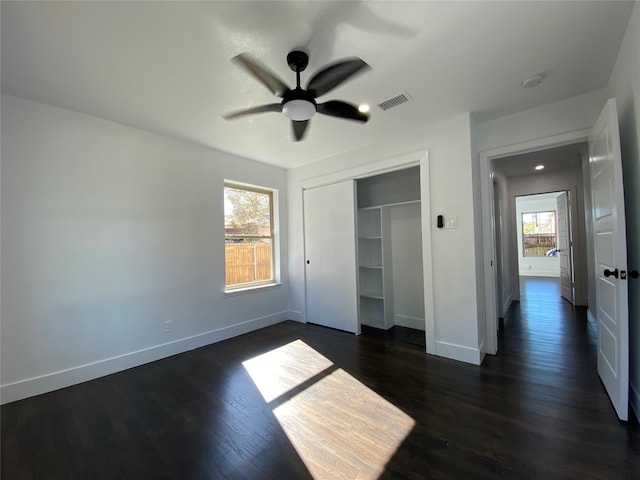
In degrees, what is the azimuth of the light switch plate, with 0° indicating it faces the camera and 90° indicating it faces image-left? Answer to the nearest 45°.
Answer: approximately 0°

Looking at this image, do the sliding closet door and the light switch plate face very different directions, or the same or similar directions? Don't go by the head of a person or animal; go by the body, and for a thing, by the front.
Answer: same or similar directions

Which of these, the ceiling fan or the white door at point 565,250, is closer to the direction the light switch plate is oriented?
the ceiling fan

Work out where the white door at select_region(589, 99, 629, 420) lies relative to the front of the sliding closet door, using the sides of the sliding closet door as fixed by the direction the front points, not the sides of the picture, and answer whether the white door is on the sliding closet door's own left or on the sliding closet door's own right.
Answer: on the sliding closet door's own left

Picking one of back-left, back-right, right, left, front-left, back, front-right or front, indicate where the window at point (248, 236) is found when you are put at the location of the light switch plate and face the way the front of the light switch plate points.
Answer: right

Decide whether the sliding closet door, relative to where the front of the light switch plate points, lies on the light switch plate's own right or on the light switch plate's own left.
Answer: on the light switch plate's own right

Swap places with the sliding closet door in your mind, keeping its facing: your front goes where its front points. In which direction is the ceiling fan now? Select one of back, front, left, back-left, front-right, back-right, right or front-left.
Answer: front-left

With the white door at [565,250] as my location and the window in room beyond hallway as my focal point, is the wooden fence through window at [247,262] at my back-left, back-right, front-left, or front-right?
back-left

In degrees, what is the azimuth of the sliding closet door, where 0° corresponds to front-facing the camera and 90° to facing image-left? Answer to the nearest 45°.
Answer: approximately 45°

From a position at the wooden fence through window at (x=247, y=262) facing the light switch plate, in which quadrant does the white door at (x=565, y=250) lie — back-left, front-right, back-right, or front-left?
front-left

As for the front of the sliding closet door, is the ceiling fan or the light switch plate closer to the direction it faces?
the ceiling fan

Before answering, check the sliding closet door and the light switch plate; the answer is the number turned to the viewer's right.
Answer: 0

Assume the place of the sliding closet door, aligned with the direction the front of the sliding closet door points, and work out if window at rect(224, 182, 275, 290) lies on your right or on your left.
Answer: on your right

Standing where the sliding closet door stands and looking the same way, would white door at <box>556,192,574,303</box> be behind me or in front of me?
behind

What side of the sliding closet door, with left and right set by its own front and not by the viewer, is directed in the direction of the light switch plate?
left
